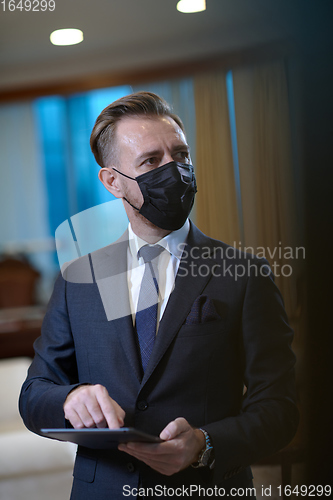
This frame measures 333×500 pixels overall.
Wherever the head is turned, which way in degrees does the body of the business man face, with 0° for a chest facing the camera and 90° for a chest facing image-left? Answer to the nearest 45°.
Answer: approximately 0°
